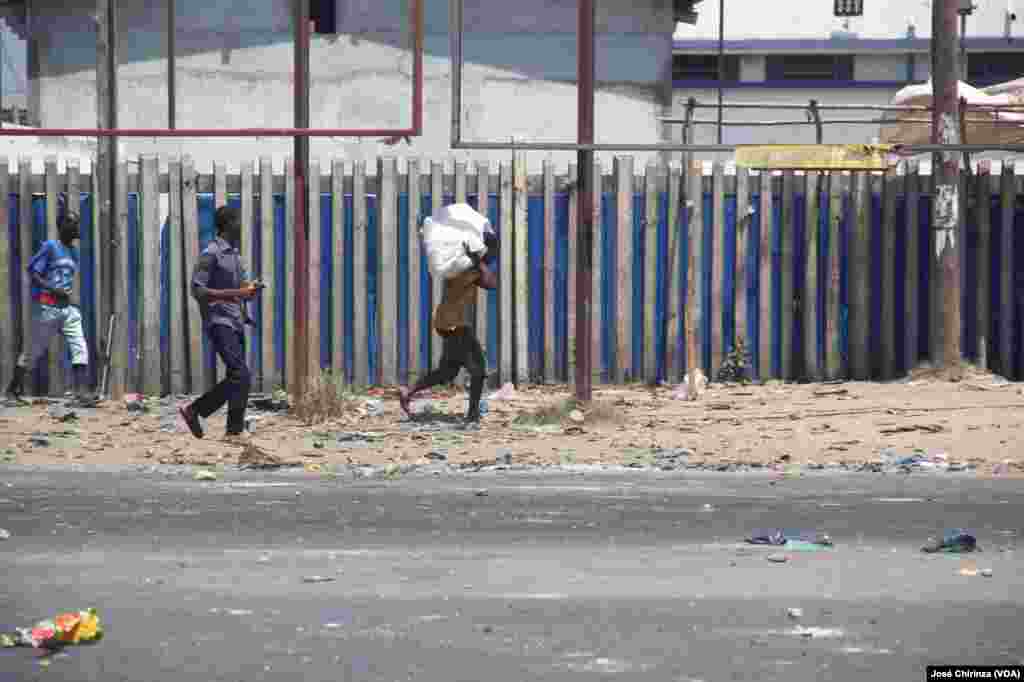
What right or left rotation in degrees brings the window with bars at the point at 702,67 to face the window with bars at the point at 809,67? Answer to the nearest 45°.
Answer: approximately 90° to its left

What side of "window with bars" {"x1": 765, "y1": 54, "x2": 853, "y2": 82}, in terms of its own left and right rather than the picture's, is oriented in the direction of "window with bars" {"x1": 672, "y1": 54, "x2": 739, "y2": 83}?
right

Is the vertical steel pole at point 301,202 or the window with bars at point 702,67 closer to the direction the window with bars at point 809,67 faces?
the vertical steel pole

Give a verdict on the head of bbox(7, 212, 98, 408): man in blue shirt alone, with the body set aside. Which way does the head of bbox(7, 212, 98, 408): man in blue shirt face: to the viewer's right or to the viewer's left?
to the viewer's right

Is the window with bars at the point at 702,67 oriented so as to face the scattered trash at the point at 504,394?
yes

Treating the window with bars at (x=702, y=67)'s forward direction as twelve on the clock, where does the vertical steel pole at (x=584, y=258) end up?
The vertical steel pole is roughly at 12 o'clock from the window with bars.

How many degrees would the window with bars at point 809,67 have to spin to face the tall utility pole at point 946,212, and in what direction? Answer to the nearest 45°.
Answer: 0° — it already faces it

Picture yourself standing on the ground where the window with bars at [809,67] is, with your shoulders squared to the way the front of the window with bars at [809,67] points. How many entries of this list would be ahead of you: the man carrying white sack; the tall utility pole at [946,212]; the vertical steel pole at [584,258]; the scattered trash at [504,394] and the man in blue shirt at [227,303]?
5

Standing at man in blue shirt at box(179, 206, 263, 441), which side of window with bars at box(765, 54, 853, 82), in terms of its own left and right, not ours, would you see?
front

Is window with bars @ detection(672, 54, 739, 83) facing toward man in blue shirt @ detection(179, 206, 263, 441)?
yes

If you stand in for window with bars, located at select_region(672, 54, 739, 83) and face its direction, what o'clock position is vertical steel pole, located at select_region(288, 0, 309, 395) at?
The vertical steel pole is roughly at 12 o'clock from the window with bars.

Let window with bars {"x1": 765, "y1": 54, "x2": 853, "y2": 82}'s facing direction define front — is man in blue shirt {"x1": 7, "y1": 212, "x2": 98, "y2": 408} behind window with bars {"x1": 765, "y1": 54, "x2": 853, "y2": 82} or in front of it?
in front

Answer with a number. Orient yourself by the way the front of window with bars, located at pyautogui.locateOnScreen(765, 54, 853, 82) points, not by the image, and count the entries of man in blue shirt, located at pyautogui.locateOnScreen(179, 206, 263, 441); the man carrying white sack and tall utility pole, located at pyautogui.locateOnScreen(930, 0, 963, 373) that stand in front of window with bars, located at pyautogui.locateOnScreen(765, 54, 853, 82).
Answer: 3

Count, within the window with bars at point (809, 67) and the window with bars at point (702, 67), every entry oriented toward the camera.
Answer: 2

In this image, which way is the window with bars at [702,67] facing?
toward the camera

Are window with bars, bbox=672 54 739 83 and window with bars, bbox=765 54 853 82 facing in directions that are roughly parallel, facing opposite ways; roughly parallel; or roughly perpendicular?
roughly parallel

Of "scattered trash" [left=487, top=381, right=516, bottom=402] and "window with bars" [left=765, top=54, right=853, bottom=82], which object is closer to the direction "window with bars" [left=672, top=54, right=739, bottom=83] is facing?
the scattered trash
